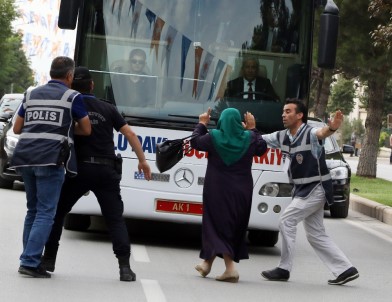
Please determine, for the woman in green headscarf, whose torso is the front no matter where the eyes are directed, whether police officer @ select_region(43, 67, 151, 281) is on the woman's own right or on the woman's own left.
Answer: on the woman's own left

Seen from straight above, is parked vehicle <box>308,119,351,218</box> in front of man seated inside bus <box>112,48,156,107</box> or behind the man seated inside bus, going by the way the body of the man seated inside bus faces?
behind

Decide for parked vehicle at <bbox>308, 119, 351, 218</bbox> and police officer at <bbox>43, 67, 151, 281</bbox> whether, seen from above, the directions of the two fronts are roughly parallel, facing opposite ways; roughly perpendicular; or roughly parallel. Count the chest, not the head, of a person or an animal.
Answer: roughly parallel, facing opposite ways

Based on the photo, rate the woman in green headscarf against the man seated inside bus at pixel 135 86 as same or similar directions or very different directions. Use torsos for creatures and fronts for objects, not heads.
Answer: very different directions

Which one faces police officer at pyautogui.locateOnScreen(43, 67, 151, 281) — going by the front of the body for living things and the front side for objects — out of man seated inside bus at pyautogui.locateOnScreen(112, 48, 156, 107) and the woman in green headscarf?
the man seated inside bus

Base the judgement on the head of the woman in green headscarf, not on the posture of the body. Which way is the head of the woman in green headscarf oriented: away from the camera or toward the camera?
away from the camera

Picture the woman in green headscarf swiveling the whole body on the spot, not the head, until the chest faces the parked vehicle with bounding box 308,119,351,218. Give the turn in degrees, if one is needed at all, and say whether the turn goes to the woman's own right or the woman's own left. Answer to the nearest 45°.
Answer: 0° — they already face it

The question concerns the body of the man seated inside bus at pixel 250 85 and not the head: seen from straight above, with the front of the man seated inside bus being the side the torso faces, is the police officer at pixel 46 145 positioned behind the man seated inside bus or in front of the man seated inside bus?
in front

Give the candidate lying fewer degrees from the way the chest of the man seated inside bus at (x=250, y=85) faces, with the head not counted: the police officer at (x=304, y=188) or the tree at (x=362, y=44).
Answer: the police officer

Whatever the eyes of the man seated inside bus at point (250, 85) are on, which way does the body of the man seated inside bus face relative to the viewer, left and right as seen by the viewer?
facing the viewer

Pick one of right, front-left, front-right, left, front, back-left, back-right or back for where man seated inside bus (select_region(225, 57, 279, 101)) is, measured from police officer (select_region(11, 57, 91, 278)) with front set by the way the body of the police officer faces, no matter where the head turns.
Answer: front

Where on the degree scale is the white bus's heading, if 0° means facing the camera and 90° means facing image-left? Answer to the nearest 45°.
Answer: approximately 0°

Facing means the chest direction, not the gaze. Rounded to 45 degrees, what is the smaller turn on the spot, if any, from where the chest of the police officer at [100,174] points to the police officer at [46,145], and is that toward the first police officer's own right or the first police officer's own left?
approximately 135° to the first police officer's own left

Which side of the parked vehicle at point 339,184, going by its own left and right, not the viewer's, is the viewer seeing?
front

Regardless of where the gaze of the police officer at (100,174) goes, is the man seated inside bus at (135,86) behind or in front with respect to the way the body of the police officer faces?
in front

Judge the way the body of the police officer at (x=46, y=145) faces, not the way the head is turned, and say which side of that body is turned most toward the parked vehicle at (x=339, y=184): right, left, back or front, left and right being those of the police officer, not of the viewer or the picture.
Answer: front

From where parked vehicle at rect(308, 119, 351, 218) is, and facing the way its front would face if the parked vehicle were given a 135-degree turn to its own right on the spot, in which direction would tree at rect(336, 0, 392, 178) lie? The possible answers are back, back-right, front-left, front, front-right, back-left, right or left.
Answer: front-right

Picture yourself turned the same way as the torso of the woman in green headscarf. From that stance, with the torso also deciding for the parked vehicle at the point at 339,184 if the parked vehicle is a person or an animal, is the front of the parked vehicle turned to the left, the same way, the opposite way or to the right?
the opposite way
